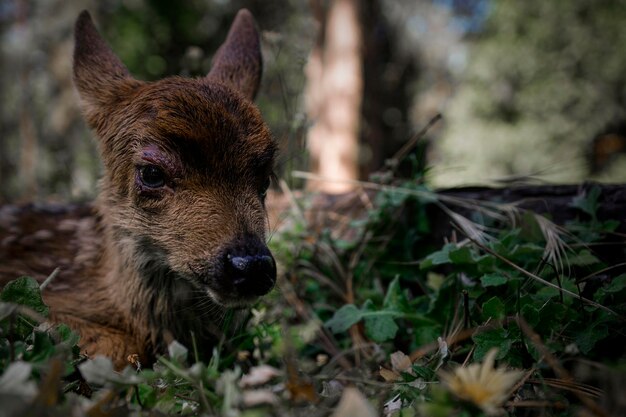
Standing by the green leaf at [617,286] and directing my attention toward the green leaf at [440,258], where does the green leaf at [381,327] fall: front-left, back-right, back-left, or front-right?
front-left

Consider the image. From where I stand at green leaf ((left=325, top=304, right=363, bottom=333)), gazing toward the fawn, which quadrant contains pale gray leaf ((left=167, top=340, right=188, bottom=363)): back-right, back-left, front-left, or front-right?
front-left

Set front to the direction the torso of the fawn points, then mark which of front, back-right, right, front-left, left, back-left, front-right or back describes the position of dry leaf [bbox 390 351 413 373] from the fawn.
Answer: front

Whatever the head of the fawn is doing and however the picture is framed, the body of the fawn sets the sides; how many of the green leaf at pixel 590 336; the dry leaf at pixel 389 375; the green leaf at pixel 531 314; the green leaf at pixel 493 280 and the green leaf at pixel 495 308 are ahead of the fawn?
5

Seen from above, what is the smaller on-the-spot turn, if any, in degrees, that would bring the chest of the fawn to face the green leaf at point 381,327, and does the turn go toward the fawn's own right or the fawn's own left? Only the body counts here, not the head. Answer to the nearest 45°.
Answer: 0° — it already faces it

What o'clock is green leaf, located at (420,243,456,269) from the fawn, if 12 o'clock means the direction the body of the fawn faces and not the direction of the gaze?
The green leaf is roughly at 11 o'clock from the fawn.

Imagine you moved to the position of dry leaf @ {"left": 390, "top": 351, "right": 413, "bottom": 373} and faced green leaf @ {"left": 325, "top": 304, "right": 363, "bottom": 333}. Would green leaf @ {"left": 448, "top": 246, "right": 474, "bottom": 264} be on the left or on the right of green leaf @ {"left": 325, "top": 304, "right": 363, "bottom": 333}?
right

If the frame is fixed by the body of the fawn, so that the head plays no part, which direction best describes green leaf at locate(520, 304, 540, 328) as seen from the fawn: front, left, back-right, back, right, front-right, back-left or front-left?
front

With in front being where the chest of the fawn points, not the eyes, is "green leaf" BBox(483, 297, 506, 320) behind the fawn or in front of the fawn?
in front

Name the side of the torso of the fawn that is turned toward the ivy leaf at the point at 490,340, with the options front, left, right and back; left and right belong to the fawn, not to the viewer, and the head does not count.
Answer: front

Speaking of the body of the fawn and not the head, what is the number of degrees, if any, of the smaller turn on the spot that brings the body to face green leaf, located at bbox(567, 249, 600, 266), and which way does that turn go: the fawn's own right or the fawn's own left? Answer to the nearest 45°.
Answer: approximately 45° to the fawn's own left

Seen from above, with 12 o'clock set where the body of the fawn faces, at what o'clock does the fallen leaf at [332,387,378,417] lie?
The fallen leaf is roughly at 1 o'clock from the fawn.

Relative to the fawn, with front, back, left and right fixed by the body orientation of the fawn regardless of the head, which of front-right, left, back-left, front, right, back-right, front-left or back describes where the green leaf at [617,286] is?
front

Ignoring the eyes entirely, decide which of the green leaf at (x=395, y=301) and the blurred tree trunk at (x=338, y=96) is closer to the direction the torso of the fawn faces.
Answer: the green leaf

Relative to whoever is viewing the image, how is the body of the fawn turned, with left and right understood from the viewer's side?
facing the viewer and to the right of the viewer
